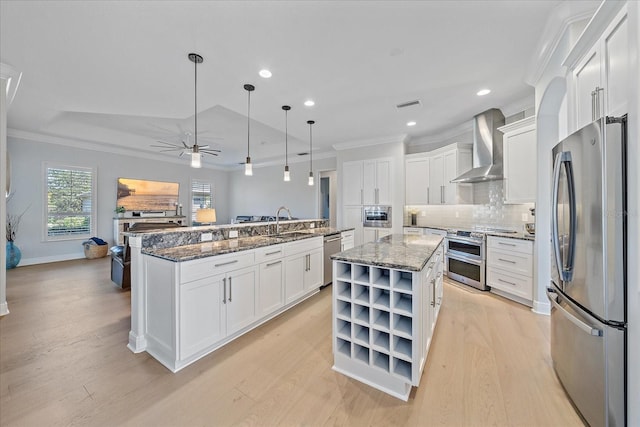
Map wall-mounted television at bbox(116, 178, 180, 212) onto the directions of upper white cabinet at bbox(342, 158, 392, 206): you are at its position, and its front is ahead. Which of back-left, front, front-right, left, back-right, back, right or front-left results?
right

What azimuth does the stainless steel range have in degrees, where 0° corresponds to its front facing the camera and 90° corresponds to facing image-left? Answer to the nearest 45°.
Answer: approximately 45°

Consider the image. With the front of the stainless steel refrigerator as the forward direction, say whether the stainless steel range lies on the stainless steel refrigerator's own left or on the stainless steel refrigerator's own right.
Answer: on the stainless steel refrigerator's own right

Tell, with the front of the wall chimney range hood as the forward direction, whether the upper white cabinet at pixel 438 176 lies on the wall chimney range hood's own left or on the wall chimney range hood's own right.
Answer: on the wall chimney range hood's own right

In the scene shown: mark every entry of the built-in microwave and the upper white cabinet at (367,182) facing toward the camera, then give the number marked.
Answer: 2

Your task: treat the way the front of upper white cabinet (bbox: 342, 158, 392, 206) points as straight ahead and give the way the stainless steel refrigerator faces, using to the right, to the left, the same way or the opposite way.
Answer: to the right

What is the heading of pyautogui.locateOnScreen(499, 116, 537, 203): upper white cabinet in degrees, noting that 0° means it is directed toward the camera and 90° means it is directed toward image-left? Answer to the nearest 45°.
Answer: approximately 45°

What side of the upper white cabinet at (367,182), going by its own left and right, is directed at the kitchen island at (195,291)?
front

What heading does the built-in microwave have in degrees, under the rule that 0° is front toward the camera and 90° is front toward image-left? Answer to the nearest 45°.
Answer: approximately 0°
